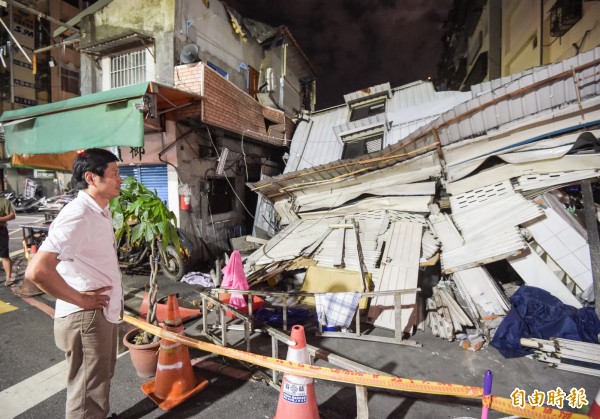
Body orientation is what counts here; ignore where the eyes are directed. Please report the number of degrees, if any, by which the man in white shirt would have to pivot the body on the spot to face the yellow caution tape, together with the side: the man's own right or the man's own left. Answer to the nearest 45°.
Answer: approximately 45° to the man's own right

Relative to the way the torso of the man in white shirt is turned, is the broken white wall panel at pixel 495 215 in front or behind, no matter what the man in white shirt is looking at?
in front

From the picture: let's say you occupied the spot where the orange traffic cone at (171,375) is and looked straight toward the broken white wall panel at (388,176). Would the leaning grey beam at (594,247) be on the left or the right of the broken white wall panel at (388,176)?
right

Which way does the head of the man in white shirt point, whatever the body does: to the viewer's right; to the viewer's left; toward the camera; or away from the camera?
to the viewer's right

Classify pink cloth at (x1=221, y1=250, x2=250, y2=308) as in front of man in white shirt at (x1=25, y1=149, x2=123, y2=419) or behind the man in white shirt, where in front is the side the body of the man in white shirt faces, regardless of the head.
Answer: in front

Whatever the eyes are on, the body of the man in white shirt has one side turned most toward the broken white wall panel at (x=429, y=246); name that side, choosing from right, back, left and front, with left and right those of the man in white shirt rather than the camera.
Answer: front

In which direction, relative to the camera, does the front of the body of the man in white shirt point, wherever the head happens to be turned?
to the viewer's right

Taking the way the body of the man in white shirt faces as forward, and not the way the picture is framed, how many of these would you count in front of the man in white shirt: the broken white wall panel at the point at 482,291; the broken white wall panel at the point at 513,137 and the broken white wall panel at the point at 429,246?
3

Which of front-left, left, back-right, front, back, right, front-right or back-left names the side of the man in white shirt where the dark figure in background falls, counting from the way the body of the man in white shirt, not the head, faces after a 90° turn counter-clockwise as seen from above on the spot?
front

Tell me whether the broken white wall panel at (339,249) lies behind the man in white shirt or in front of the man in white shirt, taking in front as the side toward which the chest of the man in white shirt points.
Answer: in front
